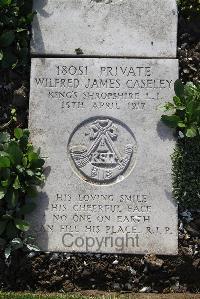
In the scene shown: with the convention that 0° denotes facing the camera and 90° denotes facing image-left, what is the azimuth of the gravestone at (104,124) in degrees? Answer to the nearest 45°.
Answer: approximately 0°
